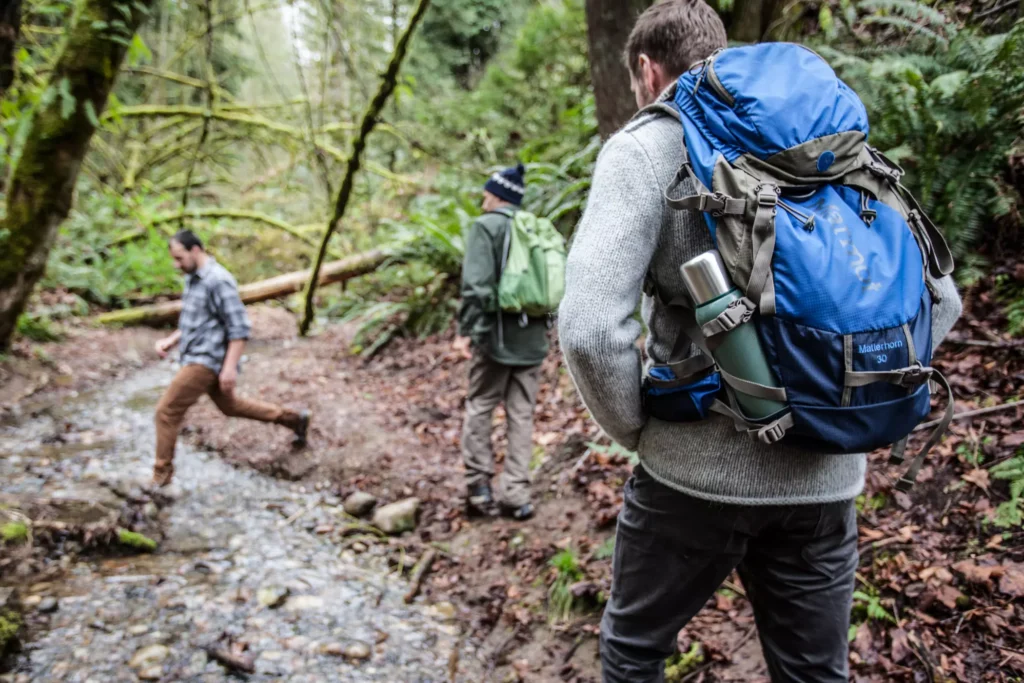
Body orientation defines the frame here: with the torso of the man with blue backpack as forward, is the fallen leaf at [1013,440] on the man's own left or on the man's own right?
on the man's own right

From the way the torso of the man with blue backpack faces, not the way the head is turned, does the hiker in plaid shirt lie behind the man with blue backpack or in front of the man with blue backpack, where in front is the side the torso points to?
in front

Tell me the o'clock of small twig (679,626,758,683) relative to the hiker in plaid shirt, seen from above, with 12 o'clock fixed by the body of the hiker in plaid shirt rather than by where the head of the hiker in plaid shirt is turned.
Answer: The small twig is roughly at 8 o'clock from the hiker in plaid shirt.

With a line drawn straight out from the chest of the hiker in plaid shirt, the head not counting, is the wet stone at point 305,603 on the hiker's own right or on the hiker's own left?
on the hiker's own left

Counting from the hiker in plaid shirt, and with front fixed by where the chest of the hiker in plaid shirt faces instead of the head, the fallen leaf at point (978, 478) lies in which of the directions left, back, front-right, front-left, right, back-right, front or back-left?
back-left

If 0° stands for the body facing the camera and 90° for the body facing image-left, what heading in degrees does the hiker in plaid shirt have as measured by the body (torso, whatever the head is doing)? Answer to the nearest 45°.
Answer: approximately 90°

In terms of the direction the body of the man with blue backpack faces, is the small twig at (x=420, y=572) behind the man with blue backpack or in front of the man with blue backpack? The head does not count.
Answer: in front

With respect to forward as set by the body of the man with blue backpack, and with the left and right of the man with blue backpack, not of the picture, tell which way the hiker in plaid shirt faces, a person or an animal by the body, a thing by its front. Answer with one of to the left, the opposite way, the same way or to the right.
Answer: to the left

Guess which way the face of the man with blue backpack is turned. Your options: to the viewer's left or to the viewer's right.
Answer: to the viewer's left

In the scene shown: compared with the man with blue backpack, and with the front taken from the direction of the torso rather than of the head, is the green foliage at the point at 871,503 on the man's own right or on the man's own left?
on the man's own right

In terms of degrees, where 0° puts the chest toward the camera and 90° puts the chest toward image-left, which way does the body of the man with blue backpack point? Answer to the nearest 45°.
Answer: approximately 135°

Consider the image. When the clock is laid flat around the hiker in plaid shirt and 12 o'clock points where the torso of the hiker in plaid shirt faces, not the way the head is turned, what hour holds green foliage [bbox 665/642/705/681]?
The green foliage is roughly at 8 o'clock from the hiker in plaid shirt.

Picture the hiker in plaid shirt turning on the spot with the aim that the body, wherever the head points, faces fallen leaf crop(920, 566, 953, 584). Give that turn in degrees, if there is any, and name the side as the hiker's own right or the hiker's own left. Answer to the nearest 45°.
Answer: approximately 135° to the hiker's own left
